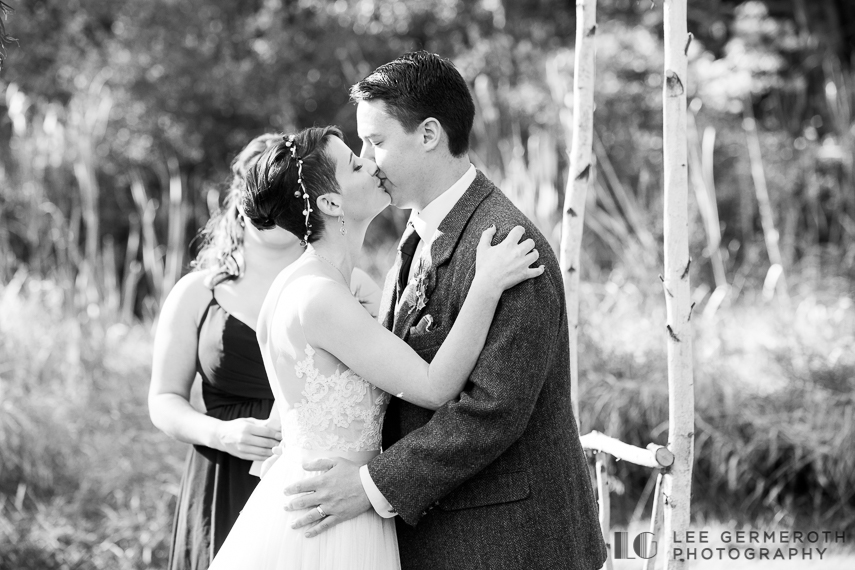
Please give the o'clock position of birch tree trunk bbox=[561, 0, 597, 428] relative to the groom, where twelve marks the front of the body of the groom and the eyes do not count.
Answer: The birch tree trunk is roughly at 4 o'clock from the groom.

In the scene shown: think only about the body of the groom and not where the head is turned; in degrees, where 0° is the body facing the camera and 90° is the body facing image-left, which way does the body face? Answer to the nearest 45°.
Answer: approximately 90°

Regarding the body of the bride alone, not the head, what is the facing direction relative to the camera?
to the viewer's right

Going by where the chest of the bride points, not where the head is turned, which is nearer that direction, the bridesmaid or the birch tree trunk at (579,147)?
the birch tree trunk

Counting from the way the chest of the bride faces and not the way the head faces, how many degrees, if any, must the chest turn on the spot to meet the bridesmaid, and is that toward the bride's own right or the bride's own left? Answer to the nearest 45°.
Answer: approximately 135° to the bride's own left

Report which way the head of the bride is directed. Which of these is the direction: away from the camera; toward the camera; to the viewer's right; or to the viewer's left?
to the viewer's right

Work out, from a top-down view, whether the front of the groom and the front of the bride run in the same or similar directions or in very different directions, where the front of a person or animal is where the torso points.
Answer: very different directions

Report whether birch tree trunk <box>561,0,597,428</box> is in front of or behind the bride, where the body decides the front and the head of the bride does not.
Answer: in front

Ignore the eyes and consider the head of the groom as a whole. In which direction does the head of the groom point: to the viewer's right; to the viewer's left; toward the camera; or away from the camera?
to the viewer's left

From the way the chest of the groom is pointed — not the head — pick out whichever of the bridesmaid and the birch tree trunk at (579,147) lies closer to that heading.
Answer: the bridesmaid

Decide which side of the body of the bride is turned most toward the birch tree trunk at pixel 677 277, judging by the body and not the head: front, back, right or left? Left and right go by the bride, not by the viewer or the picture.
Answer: front
